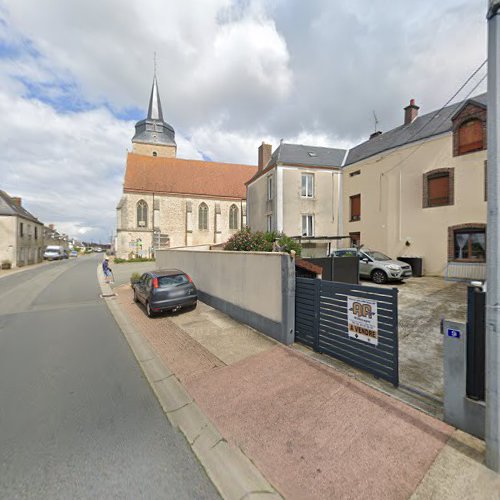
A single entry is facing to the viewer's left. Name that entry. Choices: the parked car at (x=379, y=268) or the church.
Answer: the church

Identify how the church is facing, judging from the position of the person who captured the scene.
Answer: facing to the left of the viewer

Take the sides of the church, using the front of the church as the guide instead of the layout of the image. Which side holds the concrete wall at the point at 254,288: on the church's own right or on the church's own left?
on the church's own left

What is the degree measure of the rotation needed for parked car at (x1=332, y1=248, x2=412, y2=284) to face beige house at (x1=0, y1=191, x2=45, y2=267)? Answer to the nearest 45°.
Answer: approximately 135° to its right

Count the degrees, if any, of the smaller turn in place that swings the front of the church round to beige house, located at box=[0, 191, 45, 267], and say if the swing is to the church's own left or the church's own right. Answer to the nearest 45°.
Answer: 0° — it already faces it

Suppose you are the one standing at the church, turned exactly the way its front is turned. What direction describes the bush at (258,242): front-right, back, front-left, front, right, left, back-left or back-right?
left

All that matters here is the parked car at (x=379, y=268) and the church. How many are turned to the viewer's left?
1

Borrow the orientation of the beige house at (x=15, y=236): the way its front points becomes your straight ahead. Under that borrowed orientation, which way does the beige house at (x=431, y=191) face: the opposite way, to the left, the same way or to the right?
the opposite way

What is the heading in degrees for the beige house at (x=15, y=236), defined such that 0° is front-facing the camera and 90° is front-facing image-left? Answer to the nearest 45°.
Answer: approximately 315°

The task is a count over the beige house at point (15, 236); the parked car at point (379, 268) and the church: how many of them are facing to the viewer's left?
1

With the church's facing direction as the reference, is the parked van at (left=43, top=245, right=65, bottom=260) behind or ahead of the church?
ahead

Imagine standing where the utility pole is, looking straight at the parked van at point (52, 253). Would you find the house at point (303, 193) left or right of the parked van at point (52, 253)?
right

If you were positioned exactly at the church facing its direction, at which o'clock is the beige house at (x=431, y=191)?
The beige house is roughly at 8 o'clock from the church.

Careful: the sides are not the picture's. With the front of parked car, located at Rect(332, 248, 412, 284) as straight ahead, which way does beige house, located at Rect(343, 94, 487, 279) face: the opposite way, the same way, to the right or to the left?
to the right

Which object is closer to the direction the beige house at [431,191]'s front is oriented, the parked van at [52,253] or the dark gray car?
the dark gray car

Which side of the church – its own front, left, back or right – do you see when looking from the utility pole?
left
